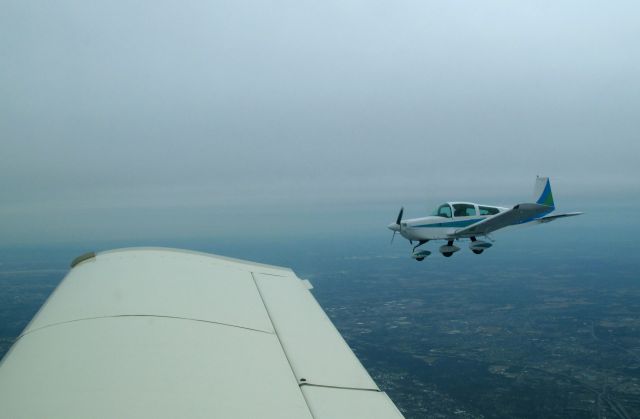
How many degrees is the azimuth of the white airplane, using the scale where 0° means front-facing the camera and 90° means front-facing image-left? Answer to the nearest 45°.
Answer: approximately 45°
